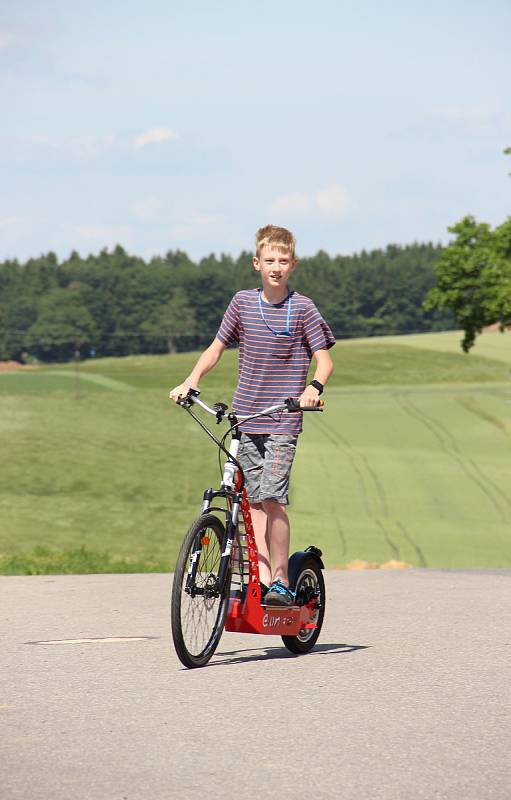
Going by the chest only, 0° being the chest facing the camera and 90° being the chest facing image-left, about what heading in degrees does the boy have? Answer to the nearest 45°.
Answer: approximately 0°

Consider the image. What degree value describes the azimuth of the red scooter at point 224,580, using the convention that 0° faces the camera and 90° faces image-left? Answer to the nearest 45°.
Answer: approximately 45°
